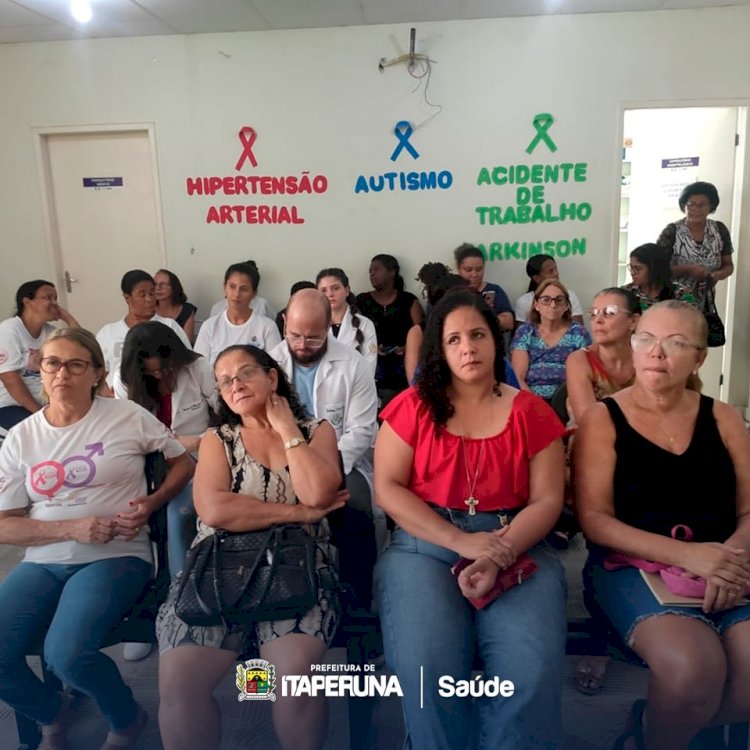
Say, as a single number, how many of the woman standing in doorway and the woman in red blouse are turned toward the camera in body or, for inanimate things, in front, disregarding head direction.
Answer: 2

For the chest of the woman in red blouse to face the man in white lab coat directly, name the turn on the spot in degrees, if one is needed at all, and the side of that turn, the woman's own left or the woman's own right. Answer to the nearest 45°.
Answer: approximately 135° to the woman's own right

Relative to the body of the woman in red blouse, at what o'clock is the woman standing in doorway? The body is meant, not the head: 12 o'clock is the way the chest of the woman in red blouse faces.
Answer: The woman standing in doorway is roughly at 7 o'clock from the woman in red blouse.

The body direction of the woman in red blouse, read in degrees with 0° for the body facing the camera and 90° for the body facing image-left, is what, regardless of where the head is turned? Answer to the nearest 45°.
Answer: approximately 0°

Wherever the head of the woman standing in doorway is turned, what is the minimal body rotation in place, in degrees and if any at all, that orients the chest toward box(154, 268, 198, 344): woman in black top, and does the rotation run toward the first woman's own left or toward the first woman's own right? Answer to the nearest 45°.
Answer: approximately 45° to the first woman's own right

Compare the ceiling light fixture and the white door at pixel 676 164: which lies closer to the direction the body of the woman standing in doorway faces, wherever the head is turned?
the ceiling light fixture

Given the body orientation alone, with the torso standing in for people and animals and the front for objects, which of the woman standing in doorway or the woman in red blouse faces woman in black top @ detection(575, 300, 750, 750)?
the woman standing in doorway
